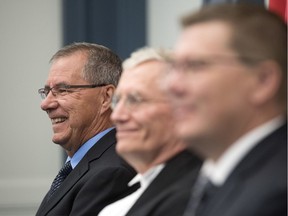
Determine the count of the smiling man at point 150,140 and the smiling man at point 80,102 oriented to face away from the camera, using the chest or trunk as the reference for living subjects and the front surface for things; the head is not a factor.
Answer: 0

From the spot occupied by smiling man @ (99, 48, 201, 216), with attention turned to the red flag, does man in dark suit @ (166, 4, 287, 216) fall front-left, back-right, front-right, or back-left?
back-right
